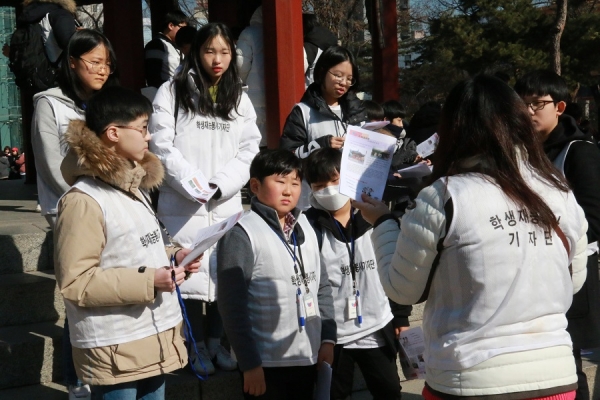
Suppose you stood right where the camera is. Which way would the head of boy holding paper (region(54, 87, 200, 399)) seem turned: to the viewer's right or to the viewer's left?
to the viewer's right

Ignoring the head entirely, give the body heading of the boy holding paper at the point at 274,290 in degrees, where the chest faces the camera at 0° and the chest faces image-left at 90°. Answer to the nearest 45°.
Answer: approximately 315°

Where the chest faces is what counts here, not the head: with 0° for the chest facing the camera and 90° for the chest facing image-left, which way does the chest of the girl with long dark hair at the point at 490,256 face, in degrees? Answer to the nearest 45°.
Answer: approximately 135°

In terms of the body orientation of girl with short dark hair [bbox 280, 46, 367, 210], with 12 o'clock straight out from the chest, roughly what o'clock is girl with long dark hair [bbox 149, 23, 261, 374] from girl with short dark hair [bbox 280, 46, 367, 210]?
girl with long dark hair [bbox 149, 23, 261, 374] is roughly at 3 o'clock from girl with short dark hair [bbox 280, 46, 367, 210].

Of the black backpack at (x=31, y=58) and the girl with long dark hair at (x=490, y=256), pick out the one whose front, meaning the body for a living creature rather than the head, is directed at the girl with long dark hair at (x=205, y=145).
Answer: the girl with long dark hair at (x=490, y=256)

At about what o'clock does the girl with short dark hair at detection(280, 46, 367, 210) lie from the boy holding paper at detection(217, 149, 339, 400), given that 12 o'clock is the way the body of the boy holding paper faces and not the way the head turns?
The girl with short dark hair is roughly at 8 o'clock from the boy holding paper.

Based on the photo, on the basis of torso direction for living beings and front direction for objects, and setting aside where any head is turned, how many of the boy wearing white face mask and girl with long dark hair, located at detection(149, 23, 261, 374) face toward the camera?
2

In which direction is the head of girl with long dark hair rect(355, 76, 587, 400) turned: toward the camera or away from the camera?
away from the camera

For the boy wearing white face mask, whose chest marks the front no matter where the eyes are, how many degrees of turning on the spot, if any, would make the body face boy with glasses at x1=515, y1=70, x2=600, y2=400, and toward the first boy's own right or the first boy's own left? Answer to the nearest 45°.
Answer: approximately 90° to the first boy's own left
